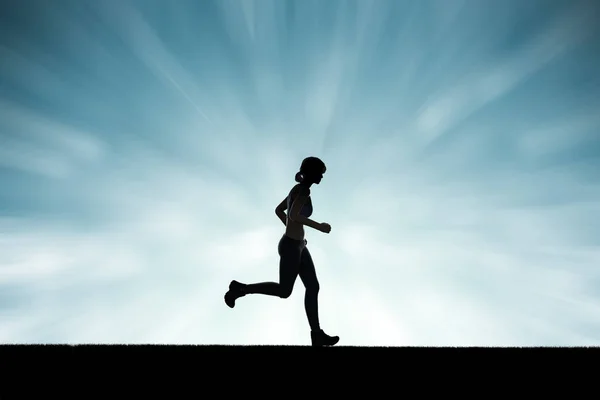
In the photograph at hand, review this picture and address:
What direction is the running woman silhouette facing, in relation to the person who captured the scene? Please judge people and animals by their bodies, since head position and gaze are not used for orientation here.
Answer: facing to the right of the viewer
